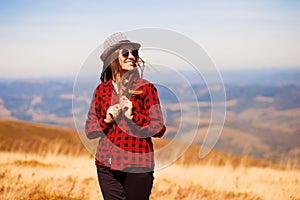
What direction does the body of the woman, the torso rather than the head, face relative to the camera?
toward the camera

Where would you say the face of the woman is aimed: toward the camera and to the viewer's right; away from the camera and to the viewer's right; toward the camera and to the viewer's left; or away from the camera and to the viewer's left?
toward the camera and to the viewer's right
